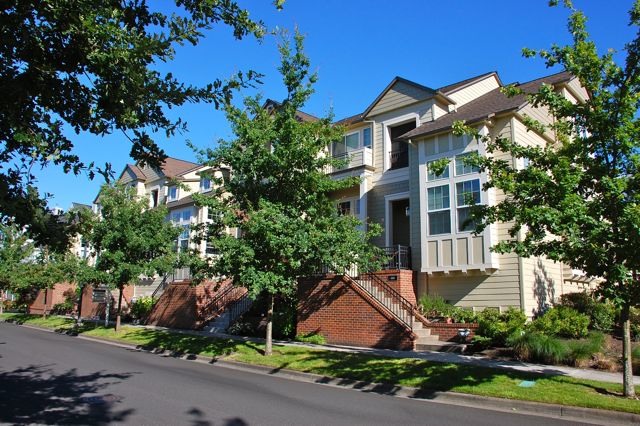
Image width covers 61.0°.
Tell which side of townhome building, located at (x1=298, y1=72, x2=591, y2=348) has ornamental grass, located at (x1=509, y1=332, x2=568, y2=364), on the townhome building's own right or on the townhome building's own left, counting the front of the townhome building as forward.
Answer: on the townhome building's own left

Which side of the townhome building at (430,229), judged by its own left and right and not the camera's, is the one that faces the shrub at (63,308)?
right

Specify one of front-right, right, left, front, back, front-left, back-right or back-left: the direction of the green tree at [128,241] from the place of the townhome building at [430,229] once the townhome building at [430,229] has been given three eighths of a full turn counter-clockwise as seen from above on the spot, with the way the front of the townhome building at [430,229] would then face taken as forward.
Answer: back

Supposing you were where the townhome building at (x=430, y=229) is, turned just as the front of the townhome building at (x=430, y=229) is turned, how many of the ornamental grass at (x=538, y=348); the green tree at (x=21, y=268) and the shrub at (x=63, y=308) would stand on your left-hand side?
1

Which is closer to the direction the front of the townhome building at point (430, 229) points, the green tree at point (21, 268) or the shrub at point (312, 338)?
the shrub

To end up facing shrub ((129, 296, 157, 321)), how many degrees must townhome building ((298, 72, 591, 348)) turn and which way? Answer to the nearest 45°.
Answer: approximately 90° to its right

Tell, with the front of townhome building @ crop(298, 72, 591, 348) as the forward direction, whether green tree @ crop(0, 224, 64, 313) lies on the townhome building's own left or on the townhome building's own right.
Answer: on the townhome building's own right

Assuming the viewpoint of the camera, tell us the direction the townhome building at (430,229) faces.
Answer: facing the viewer and to the left of the viewer

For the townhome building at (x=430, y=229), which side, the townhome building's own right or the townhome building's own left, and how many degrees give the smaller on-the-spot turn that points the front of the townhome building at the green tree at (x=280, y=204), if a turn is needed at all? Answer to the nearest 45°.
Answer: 0° — it already faces it

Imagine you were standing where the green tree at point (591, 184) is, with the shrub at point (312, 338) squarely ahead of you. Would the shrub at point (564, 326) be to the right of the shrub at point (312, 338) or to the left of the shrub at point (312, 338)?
right

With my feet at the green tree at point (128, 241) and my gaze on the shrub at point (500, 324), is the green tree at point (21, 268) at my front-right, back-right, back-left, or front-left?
back-left
